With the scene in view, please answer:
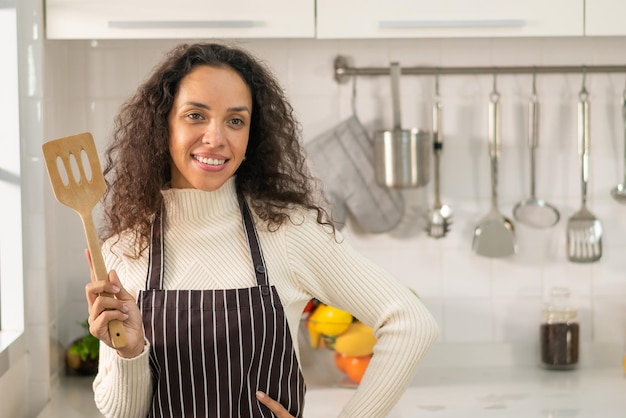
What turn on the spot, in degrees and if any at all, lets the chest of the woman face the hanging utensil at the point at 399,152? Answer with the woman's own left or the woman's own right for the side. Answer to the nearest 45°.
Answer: approximately 135° to the woman's own left

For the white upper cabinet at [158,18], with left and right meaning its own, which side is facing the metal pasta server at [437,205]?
left

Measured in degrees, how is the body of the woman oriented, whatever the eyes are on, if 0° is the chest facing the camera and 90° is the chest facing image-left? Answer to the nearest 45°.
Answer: approximately 0°

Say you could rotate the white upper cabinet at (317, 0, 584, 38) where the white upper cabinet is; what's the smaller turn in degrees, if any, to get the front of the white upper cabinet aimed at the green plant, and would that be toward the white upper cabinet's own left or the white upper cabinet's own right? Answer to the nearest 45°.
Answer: approximately 90° to the white upper cabinet's own right

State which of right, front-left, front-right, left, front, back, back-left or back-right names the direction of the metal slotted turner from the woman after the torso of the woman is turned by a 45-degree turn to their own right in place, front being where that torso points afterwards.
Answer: back

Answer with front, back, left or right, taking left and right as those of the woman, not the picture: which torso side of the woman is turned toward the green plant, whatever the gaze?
back
